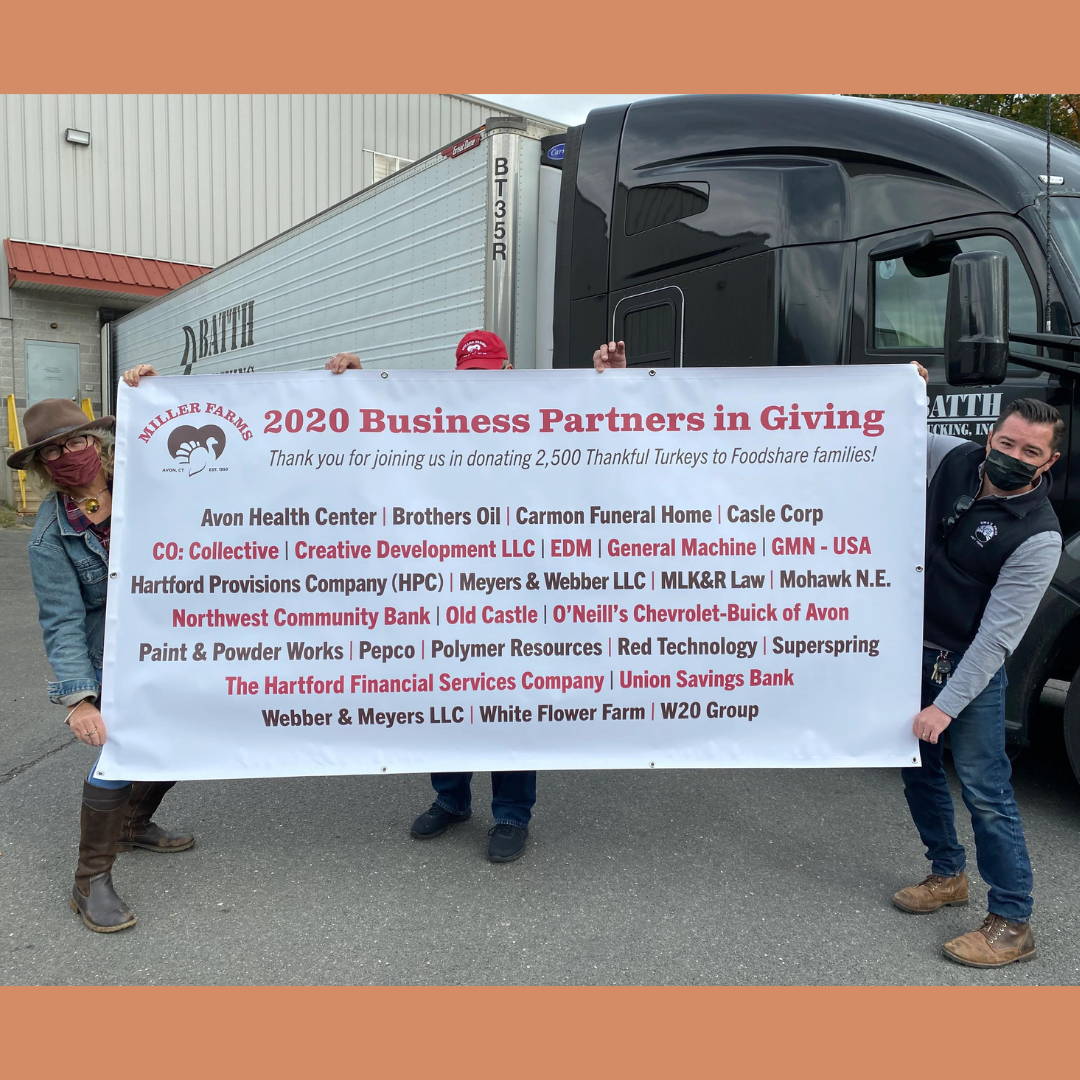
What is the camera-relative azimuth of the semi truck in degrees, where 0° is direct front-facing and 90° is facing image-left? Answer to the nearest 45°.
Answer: approximately 315°

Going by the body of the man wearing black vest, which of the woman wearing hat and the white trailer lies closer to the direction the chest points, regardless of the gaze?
the woman wearing hat

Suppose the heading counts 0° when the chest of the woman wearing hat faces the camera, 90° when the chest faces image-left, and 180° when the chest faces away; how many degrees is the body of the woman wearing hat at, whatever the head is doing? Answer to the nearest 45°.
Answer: approximately 315°

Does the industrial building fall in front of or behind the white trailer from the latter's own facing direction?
behind

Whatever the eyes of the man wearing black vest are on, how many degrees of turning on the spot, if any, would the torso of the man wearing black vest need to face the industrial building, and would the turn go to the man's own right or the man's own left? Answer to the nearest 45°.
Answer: approximately 90° to the man's own right

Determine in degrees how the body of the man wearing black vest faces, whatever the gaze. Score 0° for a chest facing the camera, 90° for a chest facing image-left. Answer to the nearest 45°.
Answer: approximately 45°
